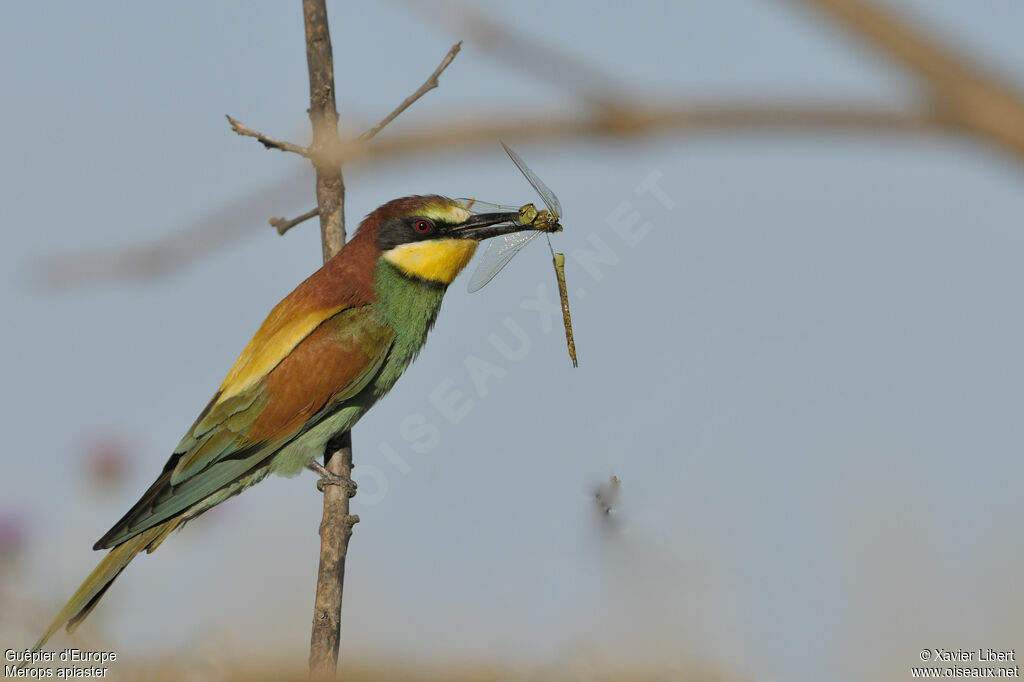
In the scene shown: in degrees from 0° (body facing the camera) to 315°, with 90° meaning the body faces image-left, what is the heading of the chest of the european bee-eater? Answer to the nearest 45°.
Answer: approximately 270°
